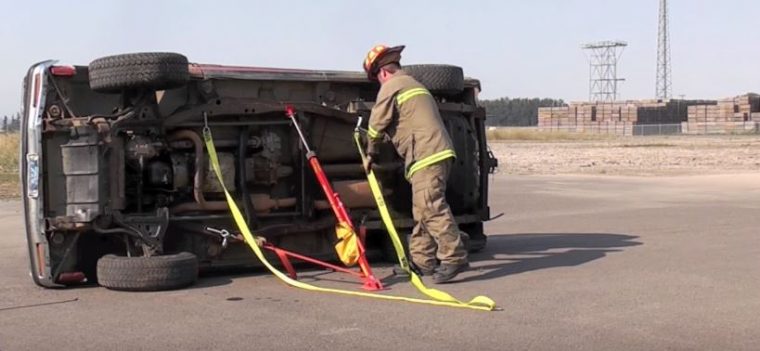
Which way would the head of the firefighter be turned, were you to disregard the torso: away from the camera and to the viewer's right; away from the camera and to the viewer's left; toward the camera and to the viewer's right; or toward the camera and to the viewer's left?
away from the camera and to the viewer's left

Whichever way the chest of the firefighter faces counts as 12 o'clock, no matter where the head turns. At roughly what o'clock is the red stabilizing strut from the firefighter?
The red stabilizing strut is roughly at 11 o'clock from the firefighter.

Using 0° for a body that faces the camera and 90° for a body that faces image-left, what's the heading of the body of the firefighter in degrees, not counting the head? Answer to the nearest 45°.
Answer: approximately 135°
